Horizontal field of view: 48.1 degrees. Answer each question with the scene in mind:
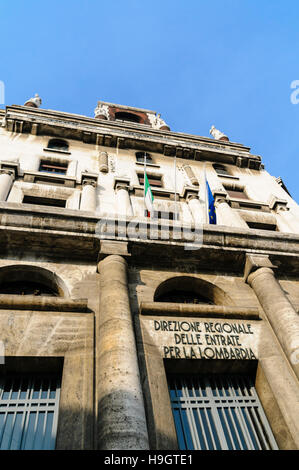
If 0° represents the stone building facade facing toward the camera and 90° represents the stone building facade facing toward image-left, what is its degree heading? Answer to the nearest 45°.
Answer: approximately 0°
